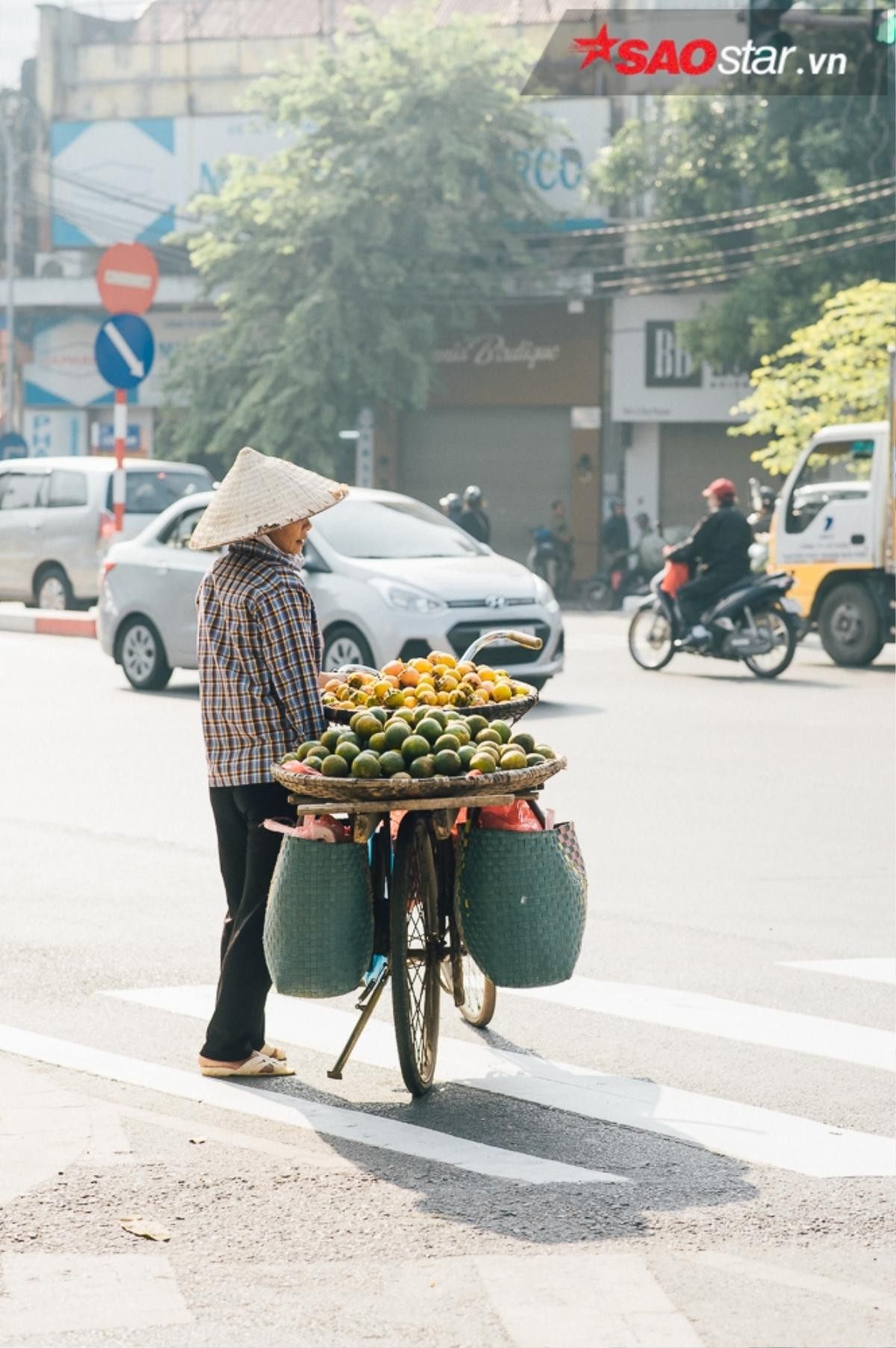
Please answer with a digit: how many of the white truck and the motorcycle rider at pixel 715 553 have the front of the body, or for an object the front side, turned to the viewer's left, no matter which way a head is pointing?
2

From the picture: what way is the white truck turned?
to the viewer's left

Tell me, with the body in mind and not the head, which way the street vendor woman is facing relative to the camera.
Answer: to the viewer's right

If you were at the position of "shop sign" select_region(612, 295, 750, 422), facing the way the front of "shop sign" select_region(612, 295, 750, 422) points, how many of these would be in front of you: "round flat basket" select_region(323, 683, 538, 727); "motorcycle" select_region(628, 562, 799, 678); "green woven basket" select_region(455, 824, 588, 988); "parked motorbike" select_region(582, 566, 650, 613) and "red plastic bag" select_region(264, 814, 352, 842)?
5

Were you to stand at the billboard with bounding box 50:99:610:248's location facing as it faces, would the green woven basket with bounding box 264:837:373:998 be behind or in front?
in front

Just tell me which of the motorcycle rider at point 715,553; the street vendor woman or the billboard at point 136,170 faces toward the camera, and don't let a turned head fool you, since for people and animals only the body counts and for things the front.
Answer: the billboard

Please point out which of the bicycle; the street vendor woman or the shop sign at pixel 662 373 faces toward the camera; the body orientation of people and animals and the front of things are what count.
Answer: the shop sign

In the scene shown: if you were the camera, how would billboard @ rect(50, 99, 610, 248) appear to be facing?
facing the viewer

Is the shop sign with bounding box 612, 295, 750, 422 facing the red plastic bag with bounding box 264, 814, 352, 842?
yes

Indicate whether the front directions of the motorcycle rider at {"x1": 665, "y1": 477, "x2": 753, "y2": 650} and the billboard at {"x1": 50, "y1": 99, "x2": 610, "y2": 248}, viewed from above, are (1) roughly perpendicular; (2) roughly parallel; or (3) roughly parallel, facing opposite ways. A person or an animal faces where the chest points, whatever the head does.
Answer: roughly perpendicular

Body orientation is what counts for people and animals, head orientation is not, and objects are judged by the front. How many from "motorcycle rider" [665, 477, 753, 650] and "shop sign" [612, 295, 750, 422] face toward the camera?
1

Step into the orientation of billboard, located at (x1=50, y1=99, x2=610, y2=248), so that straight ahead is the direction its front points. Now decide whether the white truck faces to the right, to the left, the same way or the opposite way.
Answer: to the right

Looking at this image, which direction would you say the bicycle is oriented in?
away from the camera

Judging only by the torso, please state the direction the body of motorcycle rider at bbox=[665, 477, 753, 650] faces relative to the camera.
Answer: to the viewer's left

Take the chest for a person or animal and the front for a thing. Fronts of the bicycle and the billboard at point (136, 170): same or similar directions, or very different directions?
very different directions

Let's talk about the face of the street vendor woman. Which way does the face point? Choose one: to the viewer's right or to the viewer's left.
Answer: to the viewer's right

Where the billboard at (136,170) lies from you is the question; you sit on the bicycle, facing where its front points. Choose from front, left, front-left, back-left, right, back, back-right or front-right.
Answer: front
